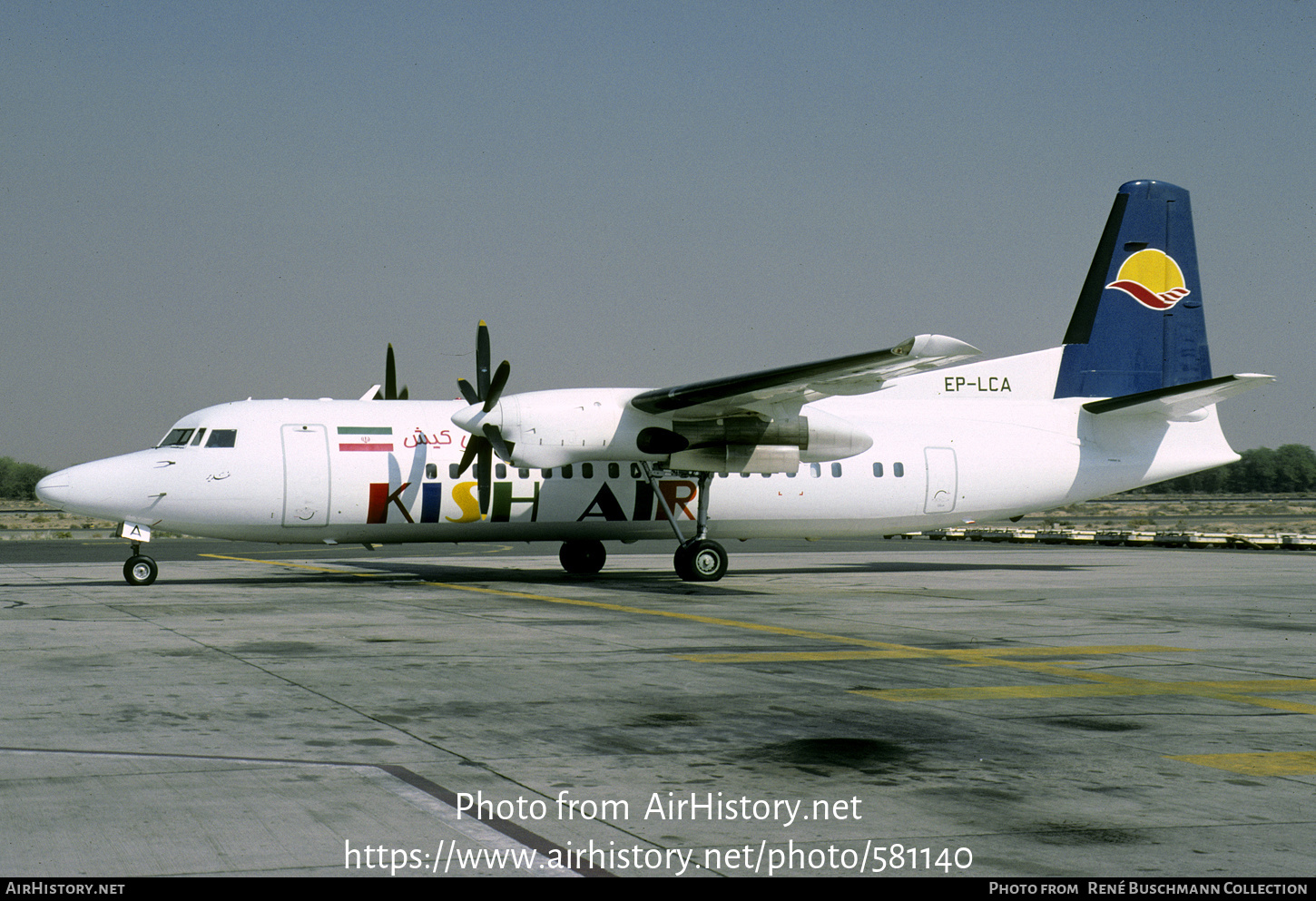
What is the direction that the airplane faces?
to the viewer's left
